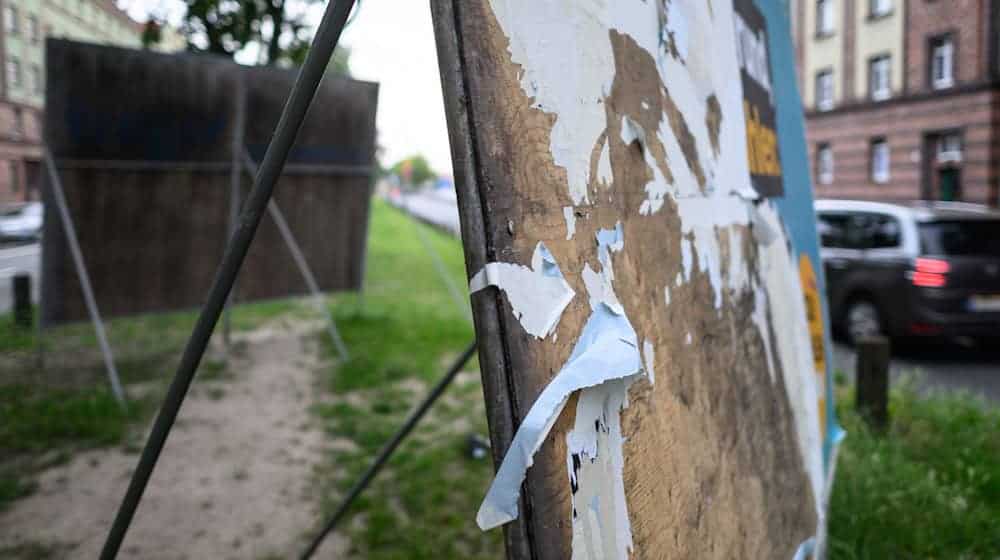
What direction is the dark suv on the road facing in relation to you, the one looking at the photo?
facing away from the viewer and to the left of the viewer

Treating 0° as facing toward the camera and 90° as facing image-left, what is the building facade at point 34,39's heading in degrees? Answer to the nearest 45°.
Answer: approximately 315°

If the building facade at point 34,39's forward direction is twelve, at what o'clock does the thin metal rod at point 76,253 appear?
The thin metal rod is roughly at 1 o'clock from the building facade.

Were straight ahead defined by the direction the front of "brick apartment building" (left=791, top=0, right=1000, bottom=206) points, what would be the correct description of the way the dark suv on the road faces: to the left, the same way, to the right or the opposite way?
to the right

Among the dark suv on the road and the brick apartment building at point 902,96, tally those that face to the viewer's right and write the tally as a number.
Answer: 0

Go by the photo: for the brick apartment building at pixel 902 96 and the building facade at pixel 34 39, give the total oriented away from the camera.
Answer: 0

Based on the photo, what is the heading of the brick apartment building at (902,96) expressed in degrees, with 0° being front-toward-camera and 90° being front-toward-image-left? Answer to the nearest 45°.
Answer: approximately 45°
